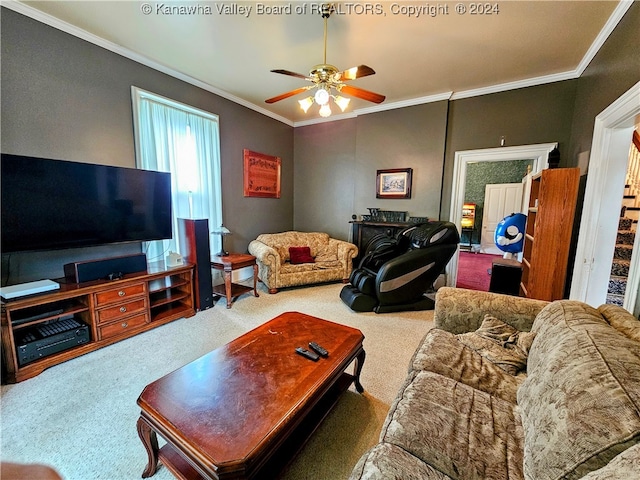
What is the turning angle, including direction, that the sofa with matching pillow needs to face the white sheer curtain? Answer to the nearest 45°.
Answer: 0° — it already faces it

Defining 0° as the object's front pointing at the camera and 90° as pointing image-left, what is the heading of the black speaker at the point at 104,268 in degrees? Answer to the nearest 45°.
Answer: approximately 315°

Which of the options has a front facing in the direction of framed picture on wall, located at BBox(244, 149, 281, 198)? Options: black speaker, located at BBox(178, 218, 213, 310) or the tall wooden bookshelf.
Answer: the tall wooden bookshelf

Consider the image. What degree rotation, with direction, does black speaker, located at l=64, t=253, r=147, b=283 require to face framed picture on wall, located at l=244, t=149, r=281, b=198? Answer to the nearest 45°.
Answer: approximately 90° to its left

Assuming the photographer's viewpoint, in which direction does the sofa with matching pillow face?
facing to the left of the viewer

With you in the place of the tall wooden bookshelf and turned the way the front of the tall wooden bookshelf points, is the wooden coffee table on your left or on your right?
on your left

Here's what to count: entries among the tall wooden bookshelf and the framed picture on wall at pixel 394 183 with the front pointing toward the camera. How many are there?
1

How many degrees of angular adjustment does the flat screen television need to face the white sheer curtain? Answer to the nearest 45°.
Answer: approximately 90° to its left

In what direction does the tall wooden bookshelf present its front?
to the viewer's left

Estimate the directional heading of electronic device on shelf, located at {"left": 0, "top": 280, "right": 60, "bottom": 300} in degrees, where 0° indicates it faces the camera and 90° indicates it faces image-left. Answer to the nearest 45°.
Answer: approximately 315°

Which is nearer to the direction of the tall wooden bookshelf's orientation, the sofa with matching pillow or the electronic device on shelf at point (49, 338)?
the electronic device on shelf

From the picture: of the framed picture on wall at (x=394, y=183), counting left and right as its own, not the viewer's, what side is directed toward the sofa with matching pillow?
front

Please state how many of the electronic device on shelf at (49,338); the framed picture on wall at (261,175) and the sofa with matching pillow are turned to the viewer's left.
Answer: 1

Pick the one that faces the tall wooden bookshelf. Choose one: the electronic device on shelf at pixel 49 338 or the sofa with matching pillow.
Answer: the electronic device on shelf

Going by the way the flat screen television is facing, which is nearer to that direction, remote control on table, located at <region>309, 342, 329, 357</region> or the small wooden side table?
the remote control on table
